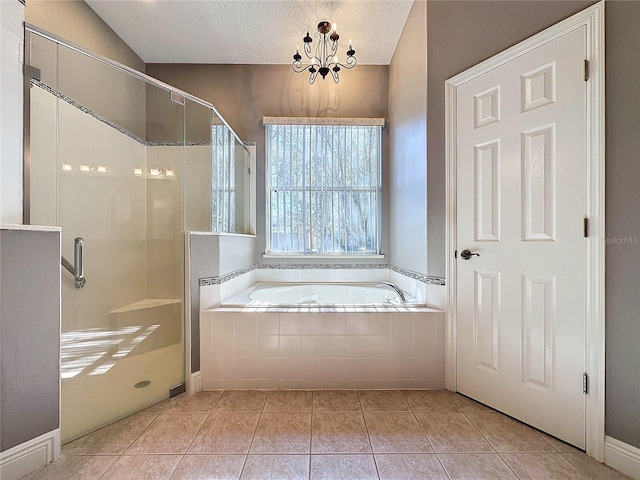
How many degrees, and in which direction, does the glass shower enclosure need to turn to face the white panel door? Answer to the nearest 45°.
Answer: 0° — it already faces it

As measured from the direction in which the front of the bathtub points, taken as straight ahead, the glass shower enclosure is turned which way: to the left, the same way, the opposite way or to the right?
to the left

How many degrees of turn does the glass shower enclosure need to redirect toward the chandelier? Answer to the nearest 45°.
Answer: approximately 45° to its left

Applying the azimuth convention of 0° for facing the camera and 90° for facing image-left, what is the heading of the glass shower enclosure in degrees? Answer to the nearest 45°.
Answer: approximately 315°

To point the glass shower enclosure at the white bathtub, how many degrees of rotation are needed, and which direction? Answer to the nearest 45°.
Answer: approximately 45° to its left

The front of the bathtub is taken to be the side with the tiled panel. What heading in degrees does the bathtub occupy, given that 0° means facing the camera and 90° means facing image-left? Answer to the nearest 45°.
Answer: approximately 0°
